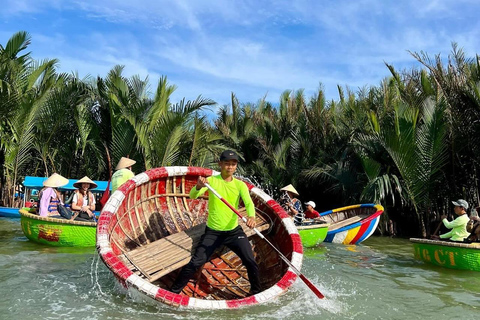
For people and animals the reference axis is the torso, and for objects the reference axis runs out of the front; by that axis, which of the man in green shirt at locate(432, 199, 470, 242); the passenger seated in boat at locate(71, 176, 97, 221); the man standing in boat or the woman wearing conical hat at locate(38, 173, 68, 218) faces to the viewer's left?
the man in green shirt

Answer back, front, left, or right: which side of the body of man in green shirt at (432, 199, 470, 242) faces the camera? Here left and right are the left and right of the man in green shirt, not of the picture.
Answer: left

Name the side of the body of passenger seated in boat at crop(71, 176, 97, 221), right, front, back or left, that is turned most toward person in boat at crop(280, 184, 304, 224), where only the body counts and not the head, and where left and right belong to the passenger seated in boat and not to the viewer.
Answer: left

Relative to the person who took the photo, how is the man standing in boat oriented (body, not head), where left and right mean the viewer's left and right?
facing the viewer

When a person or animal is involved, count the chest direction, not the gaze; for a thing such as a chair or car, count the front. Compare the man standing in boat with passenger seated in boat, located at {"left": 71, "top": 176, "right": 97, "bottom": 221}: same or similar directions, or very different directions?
same or similar directions

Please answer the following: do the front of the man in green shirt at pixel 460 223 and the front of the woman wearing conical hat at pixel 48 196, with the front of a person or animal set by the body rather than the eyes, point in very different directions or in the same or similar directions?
very different directions

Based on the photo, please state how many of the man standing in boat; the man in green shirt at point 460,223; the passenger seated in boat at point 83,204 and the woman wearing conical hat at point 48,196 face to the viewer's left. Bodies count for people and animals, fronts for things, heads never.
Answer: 1

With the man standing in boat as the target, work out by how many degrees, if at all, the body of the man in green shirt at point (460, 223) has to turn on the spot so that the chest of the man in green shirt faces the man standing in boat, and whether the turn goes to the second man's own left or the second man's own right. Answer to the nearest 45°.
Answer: approximately 45° to the second man's own left

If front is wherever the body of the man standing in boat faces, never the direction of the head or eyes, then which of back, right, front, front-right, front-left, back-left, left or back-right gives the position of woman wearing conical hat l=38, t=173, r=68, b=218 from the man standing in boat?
back-right

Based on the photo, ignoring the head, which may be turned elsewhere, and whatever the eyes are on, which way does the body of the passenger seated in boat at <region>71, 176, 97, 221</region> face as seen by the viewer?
toward the camera

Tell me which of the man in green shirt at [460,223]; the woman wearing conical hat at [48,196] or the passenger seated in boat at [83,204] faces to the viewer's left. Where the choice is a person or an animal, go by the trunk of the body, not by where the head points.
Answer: the man in green shirt

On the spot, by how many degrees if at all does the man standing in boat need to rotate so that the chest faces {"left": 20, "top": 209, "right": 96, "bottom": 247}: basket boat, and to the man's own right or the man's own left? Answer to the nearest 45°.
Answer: approximately 135° to the man's own right

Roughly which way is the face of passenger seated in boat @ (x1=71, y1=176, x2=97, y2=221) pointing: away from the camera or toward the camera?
toward the camera

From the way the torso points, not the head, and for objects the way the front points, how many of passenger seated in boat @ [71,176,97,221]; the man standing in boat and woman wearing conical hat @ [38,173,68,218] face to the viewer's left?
0
